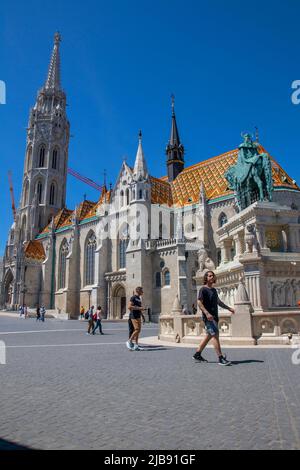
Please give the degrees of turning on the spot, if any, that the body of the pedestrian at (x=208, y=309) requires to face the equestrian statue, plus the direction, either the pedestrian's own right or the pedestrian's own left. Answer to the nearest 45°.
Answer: approximately 135° to the pedestrian's own left

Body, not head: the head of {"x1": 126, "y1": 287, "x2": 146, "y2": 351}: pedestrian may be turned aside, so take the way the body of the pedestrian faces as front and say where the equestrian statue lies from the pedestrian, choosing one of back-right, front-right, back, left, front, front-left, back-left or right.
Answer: front-left

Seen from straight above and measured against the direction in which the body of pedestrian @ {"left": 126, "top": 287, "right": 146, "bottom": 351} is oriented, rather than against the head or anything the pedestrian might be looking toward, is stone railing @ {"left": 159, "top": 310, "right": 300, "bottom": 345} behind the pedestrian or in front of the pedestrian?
in front

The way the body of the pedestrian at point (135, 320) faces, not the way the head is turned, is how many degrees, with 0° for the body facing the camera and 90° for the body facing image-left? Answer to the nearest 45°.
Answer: approximately 270°
